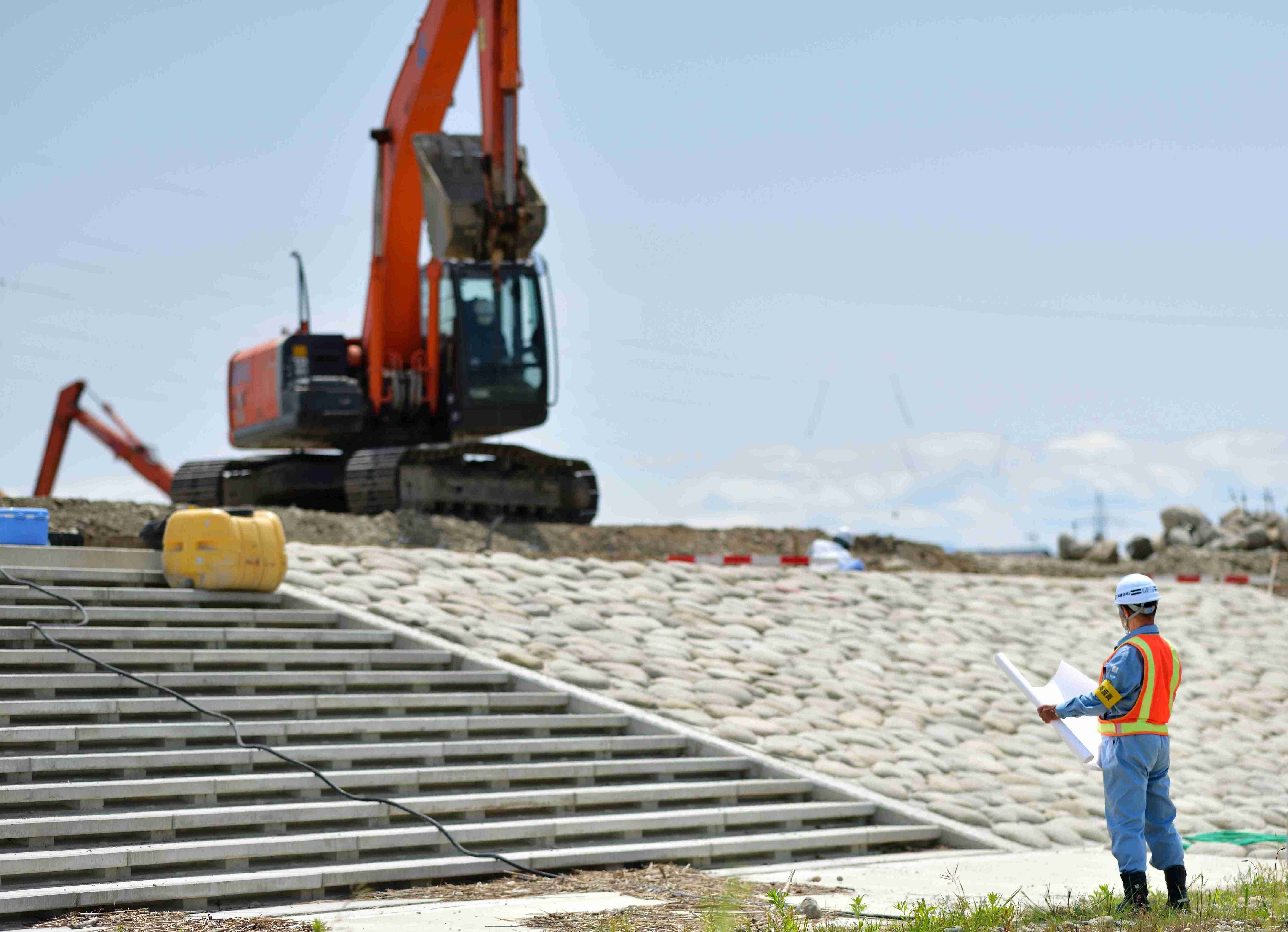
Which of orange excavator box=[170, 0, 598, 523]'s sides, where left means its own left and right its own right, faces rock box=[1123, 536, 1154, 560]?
left

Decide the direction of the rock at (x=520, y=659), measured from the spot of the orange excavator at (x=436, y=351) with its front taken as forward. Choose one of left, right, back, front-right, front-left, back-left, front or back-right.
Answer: front-right

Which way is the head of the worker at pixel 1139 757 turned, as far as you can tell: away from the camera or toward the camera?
away from the camera

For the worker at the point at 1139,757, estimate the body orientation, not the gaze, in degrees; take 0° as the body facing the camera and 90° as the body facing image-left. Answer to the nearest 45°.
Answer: approximately 135°

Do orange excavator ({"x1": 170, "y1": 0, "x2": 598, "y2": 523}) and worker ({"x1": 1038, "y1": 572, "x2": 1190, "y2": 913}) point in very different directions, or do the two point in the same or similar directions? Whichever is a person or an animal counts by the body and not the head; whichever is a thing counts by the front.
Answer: very different directions

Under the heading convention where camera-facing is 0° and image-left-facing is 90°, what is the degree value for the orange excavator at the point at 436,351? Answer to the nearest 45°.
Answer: approximately 315°

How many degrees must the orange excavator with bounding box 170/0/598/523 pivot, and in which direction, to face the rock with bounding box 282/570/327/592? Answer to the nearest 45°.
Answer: approximately 45° to its right
